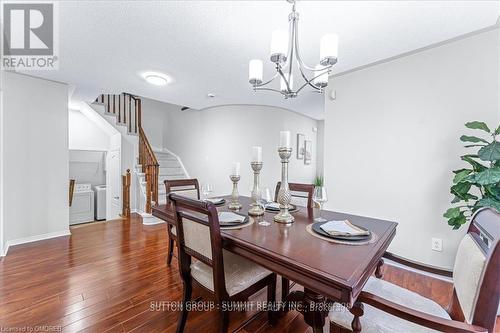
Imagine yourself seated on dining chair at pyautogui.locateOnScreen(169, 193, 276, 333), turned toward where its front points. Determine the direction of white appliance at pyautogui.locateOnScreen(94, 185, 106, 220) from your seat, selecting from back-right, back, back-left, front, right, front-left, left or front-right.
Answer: left

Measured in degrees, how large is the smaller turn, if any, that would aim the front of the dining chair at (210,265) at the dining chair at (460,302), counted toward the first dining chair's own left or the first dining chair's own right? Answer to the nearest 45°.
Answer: approximately 90° to the first dining chair's own right

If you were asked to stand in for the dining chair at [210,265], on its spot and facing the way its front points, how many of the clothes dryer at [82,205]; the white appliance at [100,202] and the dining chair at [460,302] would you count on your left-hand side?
2

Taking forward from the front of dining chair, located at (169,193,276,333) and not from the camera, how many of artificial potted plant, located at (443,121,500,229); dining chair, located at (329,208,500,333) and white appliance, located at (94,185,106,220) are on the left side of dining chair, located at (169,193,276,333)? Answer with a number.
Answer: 1

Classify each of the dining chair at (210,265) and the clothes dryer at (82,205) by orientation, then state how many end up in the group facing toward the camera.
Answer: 1

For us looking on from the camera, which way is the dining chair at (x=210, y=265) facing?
facing away from the viewer and to the right of the viewer

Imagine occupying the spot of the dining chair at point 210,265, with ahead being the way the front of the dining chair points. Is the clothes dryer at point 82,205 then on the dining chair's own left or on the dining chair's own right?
on the dining chair's own left

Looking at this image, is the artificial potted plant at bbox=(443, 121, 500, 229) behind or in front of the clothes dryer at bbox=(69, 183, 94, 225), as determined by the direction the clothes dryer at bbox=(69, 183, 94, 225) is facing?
in front

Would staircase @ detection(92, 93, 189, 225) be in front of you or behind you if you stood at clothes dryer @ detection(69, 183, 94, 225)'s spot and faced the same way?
in front

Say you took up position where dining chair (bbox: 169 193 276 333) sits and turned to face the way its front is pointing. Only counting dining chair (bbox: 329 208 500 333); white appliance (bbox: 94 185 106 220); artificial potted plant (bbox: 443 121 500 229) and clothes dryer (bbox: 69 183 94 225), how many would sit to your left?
2

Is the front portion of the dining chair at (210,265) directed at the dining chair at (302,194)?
yes

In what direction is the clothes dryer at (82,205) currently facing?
toward the camera

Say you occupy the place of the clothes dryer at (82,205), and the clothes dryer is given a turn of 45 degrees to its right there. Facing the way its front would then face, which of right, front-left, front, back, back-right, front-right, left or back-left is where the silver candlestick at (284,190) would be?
front-left

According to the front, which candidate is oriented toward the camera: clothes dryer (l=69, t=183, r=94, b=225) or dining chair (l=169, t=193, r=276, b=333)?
the clothes dryer
